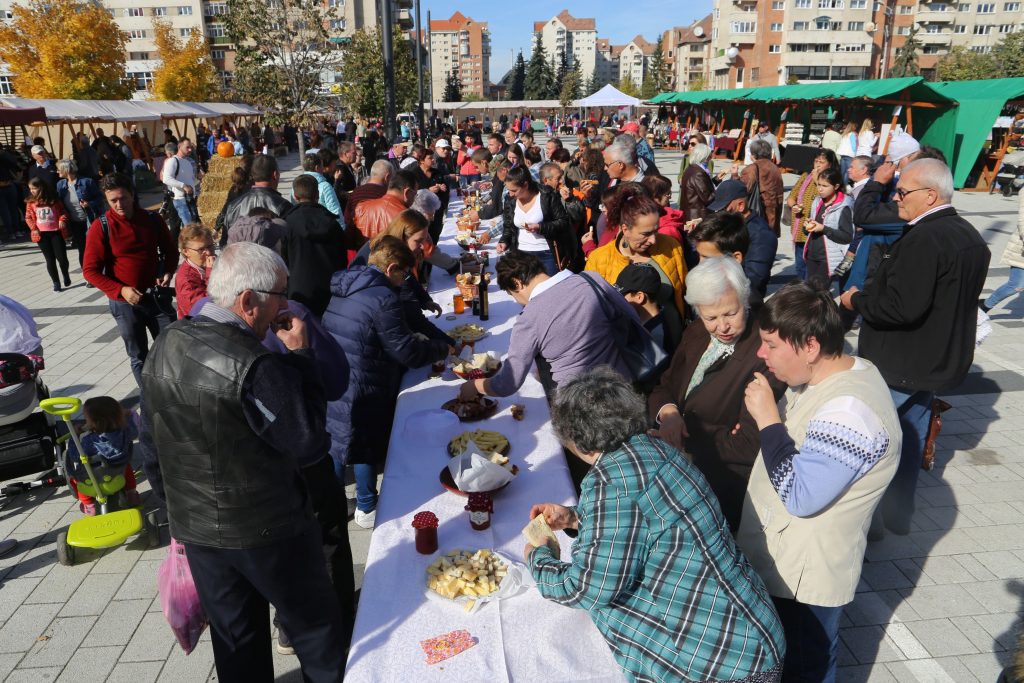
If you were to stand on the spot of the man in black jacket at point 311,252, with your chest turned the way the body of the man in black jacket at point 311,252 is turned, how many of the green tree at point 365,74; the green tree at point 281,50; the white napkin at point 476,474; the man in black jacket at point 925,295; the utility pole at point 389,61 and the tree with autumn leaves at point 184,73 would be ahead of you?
4

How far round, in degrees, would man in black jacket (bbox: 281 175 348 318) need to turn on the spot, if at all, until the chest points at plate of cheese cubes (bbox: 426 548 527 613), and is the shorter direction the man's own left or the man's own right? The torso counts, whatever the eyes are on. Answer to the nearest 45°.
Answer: approximately 180°

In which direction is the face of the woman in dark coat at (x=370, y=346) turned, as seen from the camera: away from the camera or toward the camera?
away from the camera

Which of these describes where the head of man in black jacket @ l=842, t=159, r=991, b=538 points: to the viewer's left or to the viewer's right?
to the viewer's left

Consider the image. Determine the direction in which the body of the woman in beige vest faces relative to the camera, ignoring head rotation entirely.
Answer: to the viewer's left

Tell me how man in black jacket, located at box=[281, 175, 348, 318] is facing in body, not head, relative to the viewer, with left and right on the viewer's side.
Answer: facing away from the viewer

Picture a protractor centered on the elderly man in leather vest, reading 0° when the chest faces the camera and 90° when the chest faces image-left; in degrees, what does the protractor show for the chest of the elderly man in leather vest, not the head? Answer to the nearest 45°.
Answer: approximately 225°

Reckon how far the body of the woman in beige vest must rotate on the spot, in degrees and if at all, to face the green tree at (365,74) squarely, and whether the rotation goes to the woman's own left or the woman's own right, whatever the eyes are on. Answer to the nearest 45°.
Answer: approximately 45° to the woman's own right

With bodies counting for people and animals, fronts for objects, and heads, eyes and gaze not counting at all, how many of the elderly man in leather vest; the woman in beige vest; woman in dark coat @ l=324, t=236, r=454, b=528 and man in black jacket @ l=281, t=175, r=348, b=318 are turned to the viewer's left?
1

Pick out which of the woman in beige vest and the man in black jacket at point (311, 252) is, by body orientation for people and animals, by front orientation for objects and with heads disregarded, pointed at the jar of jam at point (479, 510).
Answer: the woman in beige vest

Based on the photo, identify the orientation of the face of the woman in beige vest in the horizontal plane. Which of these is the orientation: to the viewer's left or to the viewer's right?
to the viewer's left

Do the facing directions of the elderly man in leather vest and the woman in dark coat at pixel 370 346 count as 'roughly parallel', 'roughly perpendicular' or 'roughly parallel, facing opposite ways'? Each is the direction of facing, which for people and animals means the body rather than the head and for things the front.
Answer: roughly parallel

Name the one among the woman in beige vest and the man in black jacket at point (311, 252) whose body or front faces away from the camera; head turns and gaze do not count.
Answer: the man in black jacket

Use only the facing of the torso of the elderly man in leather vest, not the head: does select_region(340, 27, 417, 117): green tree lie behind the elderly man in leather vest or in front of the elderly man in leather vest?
in front

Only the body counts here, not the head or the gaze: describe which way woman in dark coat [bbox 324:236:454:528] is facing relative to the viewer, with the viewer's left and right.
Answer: facing away from the viewer and to the right of the viewer

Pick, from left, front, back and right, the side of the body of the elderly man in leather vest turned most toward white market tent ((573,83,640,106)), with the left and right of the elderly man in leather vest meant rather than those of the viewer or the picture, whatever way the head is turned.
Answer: front

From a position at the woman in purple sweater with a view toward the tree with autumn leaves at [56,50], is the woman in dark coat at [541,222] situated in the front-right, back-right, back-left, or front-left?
front-right

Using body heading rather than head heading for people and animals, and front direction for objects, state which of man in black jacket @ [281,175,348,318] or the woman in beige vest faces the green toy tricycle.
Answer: the woman in beige vest
